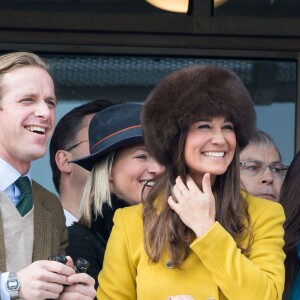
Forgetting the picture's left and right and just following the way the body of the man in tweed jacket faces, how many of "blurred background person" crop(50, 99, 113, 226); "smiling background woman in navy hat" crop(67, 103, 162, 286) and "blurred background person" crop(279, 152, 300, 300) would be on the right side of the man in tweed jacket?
0

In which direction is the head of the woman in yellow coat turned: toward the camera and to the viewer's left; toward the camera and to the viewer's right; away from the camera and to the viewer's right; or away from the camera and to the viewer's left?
toward the camera and to the viewer's right

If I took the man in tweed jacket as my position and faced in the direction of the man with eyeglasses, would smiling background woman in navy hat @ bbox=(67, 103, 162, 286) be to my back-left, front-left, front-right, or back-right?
front-left

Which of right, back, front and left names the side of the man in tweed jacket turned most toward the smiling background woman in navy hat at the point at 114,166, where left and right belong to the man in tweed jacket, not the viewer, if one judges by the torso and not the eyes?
left

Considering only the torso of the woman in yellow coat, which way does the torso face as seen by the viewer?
toward the camera

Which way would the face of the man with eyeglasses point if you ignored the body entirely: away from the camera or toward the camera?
toward the camera

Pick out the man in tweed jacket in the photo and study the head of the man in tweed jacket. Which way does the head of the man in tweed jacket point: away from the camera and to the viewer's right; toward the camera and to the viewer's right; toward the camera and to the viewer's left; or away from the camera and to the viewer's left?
toward the camera and to the viewer's right

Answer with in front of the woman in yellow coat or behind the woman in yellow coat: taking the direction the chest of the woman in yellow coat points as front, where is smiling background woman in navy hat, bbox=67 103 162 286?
behind

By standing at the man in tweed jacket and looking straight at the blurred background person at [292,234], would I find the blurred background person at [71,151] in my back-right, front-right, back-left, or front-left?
front-left

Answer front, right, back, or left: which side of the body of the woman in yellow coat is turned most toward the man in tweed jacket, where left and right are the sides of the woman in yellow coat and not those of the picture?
right

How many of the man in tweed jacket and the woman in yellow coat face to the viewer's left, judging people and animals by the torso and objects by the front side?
0

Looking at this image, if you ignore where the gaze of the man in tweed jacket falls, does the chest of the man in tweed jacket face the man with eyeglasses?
no

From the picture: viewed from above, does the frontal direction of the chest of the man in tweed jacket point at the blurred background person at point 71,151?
no
